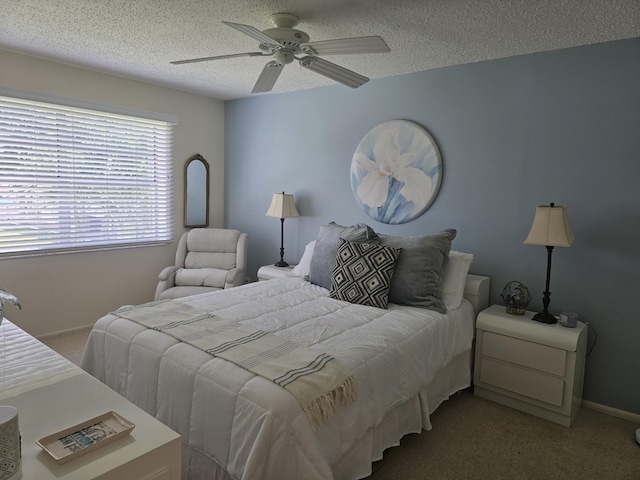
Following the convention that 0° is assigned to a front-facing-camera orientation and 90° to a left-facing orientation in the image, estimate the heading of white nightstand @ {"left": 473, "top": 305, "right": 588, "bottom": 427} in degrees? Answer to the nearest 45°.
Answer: approximately 45°

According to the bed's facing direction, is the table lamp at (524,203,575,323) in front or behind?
behind

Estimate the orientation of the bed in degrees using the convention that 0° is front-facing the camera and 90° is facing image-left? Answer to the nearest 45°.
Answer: approximately 45°

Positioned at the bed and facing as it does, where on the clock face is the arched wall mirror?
The arched wall mirror is roughly at 4 o'clock from the bed.

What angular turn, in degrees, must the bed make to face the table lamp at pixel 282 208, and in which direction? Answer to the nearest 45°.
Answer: approximately 135° to its right

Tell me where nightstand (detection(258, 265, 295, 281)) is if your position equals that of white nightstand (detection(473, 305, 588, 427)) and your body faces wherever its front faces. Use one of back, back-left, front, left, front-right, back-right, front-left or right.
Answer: front-right

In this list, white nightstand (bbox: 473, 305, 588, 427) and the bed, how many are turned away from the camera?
0

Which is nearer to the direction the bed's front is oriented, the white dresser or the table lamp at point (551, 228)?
the white dresser

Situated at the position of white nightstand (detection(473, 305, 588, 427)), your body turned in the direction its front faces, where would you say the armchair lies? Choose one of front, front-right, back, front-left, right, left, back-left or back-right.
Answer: front-right
